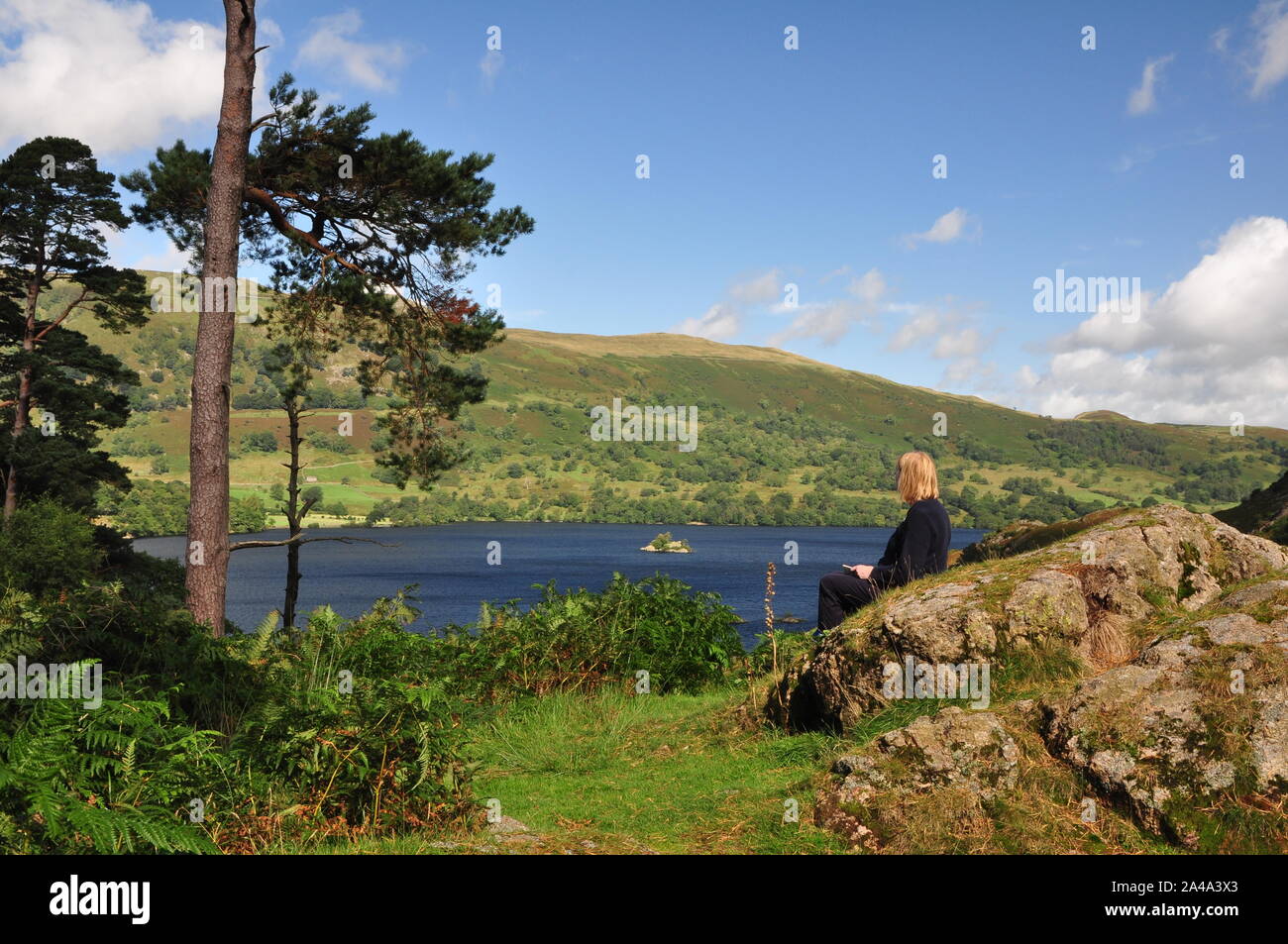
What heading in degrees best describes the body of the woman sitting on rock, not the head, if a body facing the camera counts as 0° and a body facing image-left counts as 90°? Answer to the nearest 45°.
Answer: approximately 90°

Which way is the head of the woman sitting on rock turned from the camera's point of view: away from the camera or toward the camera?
away from the camera

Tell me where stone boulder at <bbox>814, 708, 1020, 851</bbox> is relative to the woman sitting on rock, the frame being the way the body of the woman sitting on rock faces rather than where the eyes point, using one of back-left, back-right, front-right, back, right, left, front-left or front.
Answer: left
